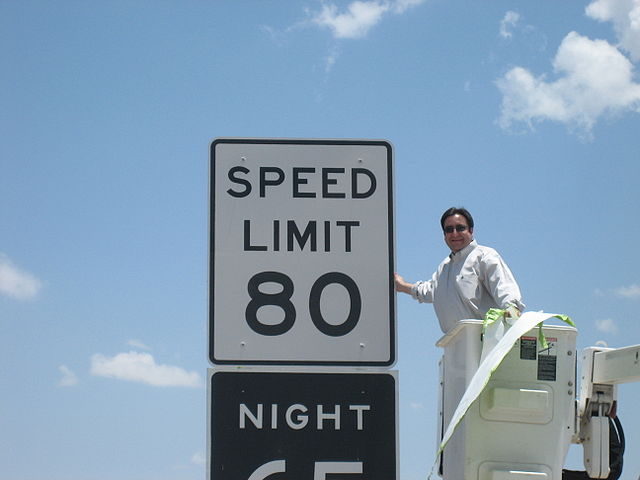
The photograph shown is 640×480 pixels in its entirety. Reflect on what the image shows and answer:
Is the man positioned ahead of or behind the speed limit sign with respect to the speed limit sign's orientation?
behind

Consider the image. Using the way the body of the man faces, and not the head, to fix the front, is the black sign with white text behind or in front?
in front

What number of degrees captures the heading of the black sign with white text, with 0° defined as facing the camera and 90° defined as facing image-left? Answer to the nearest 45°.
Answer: approximately 0°

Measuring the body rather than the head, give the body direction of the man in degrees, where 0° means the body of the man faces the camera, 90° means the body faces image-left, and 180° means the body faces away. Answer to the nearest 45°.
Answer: approximately 45°

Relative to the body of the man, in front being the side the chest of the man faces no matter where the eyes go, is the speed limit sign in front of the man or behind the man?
in front

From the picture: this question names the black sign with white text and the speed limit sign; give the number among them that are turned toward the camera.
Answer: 2

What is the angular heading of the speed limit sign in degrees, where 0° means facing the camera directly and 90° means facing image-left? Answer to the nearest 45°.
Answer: approximately 0°
